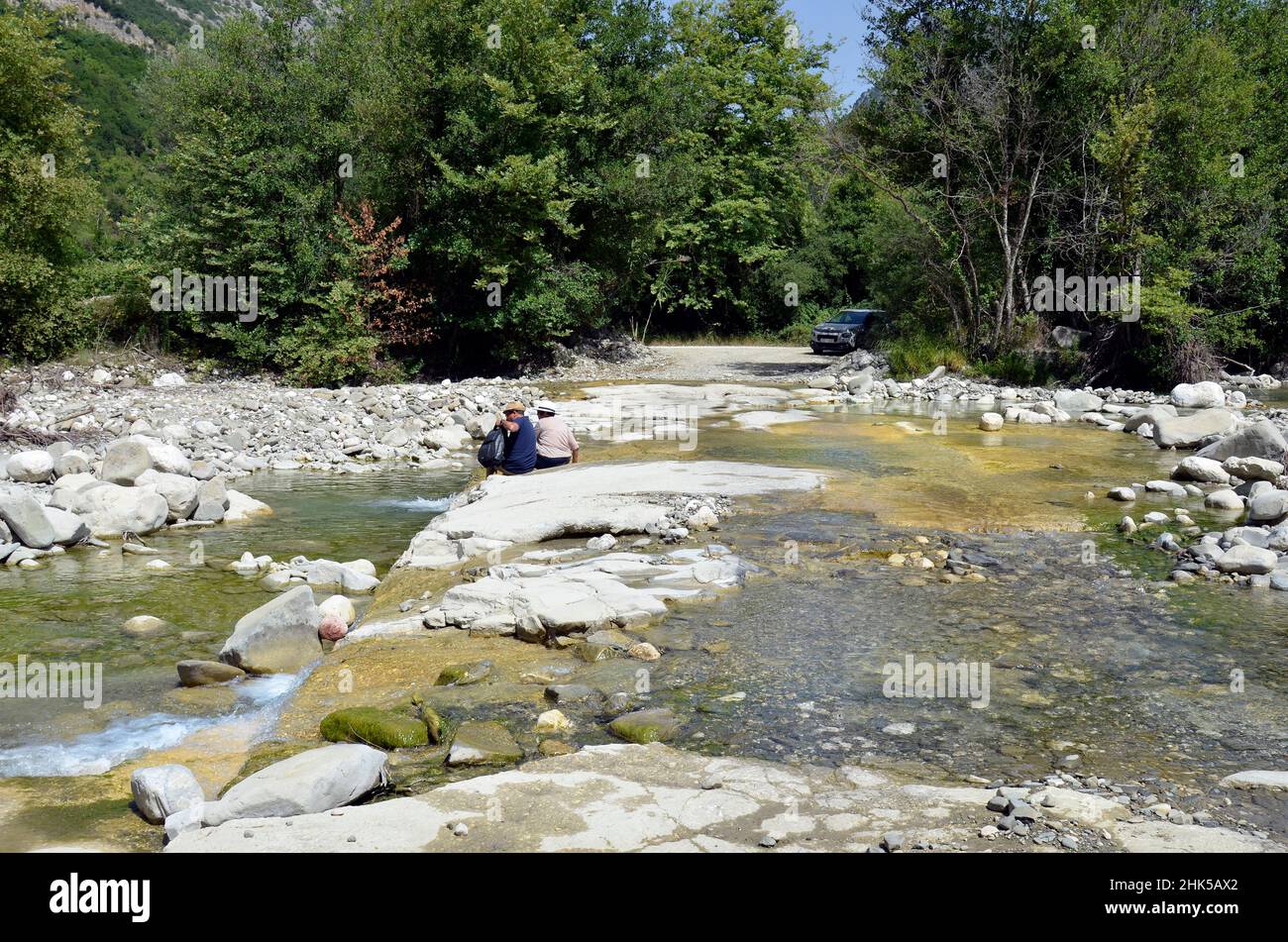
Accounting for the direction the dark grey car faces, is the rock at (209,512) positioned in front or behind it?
in front

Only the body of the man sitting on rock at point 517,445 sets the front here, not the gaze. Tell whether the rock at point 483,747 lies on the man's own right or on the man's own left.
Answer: on the man's own left

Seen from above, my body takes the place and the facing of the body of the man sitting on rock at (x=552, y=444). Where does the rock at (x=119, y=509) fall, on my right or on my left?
on my left

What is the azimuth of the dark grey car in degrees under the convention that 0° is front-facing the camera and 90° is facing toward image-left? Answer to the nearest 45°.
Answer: approximately 45°

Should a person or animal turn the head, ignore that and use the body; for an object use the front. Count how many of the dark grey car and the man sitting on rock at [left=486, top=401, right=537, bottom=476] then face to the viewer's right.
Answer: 0

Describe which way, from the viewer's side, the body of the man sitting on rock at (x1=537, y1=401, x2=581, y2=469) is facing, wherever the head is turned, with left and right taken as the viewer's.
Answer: facing away from the viewer and to the left of the viewer
